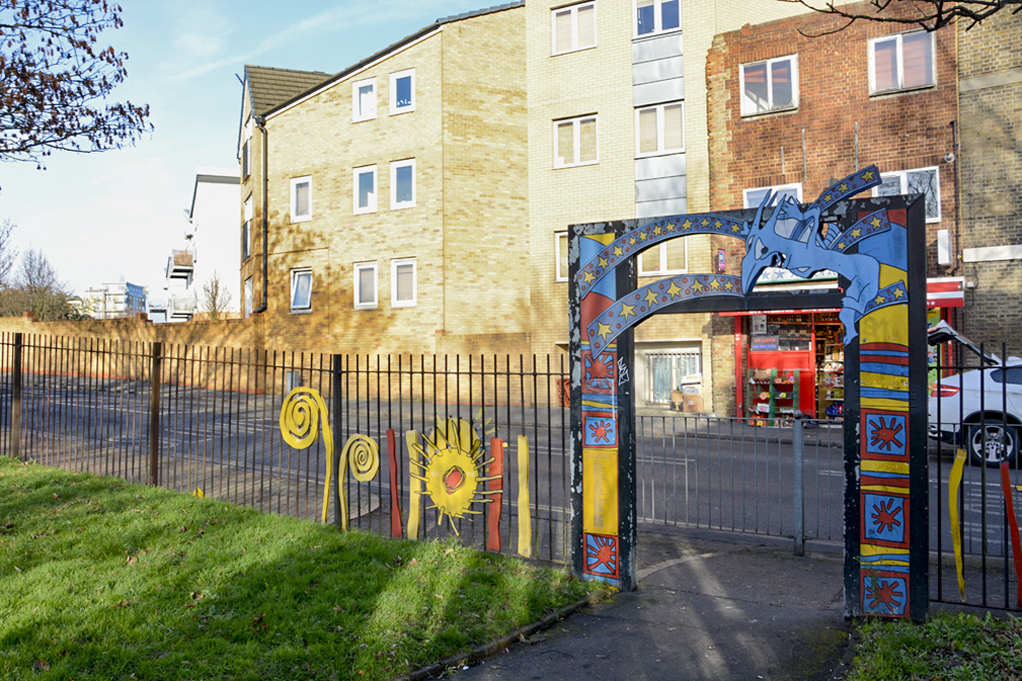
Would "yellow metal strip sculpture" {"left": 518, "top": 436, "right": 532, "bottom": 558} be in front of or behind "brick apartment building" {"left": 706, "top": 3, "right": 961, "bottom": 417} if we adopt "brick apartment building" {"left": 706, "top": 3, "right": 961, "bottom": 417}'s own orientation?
in front

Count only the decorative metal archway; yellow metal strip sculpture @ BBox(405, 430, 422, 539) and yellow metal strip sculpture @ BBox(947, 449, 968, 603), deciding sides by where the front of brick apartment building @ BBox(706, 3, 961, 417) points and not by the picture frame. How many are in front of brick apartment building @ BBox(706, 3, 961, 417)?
3

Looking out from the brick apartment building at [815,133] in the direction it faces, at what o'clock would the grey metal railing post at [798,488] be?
The grey metal railing post is roughly at 12 o'clock from the brick apartment building.

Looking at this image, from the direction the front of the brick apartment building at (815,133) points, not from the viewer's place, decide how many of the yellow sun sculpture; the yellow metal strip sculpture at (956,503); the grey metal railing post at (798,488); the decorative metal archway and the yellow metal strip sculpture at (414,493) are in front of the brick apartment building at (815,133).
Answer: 5

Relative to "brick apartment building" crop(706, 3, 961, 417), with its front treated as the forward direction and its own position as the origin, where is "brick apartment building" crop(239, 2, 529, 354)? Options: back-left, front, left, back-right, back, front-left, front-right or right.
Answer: right

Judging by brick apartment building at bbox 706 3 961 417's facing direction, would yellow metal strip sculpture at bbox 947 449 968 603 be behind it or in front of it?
in front

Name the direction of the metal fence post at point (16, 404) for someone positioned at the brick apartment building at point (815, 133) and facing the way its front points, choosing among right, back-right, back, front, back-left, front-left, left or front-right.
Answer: front-right

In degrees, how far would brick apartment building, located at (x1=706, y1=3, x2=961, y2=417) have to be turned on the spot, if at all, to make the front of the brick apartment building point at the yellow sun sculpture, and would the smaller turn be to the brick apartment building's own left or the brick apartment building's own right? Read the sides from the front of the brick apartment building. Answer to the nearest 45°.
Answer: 0° — it already faces it

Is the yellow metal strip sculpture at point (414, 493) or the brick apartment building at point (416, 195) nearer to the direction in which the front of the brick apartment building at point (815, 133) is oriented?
the yellow metal strip sculpture

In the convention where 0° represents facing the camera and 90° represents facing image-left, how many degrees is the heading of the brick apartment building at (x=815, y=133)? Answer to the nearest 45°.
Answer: approximately 0°

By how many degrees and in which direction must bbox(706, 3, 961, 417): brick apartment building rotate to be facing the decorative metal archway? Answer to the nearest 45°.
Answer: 0° — it already faces it
